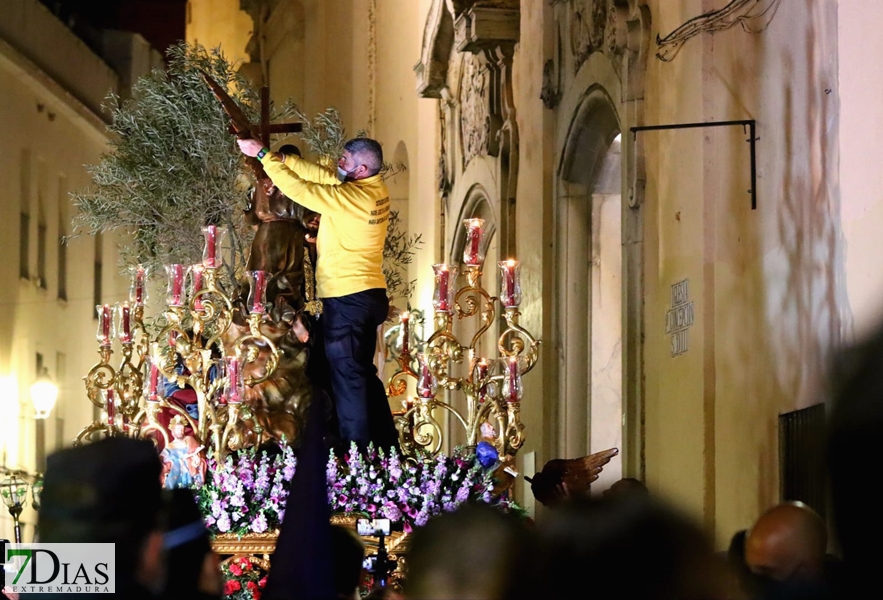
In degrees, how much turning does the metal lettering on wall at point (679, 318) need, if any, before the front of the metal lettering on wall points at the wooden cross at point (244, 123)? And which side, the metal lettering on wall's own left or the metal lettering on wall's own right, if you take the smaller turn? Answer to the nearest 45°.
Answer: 0° — it already faces it

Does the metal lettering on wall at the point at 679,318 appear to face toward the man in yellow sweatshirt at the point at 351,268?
yes

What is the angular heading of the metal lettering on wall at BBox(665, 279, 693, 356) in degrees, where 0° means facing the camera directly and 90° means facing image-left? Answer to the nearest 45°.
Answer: approximately 45°

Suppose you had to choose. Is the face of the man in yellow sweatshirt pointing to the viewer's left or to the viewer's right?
to the viewer's left

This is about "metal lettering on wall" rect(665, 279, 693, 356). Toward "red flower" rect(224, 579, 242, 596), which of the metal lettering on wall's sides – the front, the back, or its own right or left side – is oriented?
front

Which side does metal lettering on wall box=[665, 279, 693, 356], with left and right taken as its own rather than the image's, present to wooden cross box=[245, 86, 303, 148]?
front

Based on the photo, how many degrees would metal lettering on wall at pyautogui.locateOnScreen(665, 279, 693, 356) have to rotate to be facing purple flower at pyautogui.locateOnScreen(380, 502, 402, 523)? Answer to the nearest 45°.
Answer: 0° — it already faces it

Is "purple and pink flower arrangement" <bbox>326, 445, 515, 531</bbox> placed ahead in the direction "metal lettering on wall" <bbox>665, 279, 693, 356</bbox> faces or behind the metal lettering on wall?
ahead
